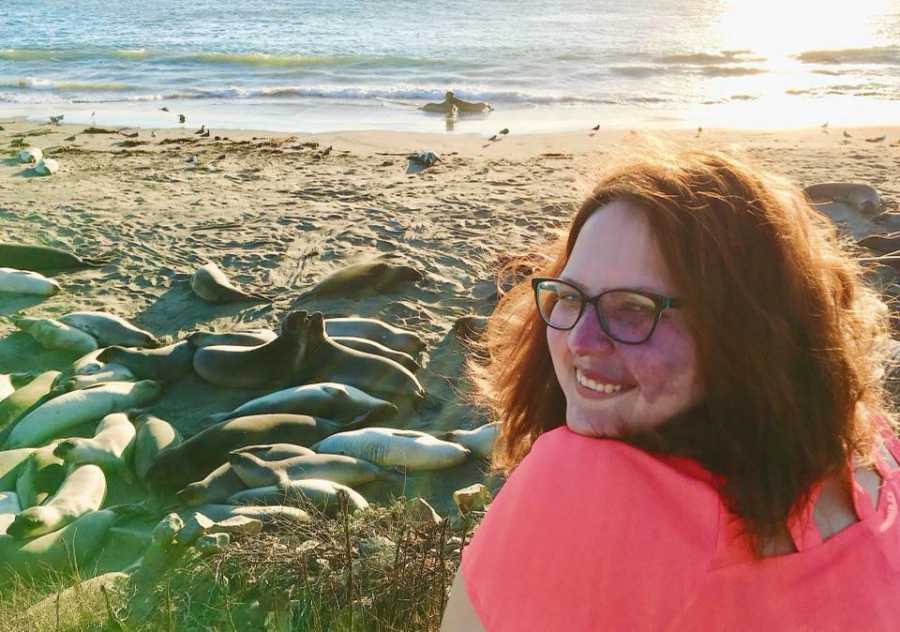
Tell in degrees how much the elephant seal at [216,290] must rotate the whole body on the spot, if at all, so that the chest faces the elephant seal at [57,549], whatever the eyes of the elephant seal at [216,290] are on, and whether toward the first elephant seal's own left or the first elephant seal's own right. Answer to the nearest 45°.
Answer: approximately 90° to the first elephant seal's own left

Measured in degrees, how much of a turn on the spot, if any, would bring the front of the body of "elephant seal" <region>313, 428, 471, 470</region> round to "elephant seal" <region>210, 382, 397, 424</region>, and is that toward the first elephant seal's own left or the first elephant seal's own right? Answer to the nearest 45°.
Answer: approximately 135° to the first elephant seal's own left

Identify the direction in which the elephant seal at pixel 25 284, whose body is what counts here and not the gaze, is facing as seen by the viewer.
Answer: to the viewer's right

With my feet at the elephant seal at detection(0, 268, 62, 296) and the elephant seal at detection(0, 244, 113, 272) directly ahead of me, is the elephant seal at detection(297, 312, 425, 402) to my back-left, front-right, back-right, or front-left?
back-right

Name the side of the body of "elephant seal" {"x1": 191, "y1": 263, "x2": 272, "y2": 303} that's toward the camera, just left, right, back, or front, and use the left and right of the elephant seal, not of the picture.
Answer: left

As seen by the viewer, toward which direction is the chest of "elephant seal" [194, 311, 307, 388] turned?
to the viewer's right

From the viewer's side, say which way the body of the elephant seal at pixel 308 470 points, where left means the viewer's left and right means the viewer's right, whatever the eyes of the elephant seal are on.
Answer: facing to the left of the viewer

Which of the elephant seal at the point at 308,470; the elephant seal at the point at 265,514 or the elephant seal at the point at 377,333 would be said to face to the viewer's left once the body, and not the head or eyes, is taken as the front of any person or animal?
the elephant seal at the point at 308,470

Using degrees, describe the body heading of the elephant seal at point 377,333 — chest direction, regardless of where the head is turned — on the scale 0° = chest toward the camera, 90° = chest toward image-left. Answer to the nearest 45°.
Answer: approximately 270°
